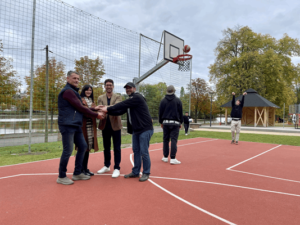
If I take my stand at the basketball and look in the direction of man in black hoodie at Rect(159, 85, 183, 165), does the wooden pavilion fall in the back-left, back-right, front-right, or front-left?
back-left

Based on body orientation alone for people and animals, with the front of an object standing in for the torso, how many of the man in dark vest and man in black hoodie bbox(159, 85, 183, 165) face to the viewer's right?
1

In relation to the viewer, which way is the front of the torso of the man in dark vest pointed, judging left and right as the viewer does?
facing to the right of the viewer

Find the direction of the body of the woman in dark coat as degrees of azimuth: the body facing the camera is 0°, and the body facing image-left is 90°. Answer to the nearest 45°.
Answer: approximately 315°
